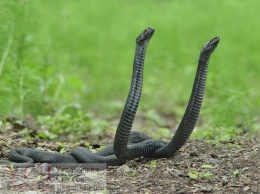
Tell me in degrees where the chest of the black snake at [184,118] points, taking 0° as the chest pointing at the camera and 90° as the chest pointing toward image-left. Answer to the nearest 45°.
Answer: approximately 270°
